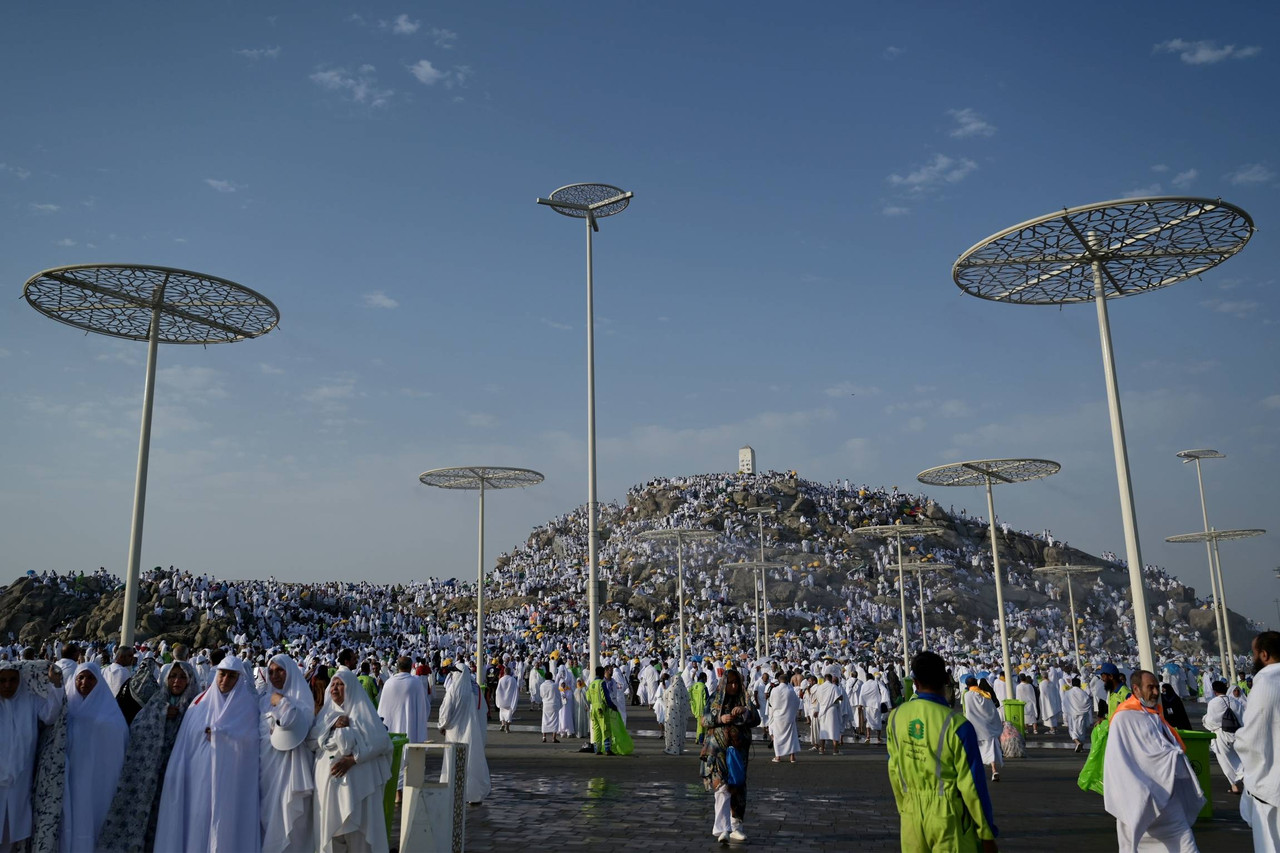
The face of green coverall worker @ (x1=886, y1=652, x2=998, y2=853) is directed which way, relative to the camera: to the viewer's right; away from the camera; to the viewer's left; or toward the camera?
away from the camera

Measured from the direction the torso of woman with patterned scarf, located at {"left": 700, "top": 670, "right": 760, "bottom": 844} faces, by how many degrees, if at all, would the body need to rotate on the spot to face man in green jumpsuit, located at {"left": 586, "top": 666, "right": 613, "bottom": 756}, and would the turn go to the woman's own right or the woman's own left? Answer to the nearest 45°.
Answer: approximately 180°

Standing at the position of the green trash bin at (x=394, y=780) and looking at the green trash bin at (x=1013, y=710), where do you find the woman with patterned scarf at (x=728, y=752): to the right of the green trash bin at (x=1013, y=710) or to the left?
right

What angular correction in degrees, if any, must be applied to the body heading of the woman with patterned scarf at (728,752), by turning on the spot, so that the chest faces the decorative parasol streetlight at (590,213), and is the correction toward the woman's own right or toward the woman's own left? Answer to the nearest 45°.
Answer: approximately 180°

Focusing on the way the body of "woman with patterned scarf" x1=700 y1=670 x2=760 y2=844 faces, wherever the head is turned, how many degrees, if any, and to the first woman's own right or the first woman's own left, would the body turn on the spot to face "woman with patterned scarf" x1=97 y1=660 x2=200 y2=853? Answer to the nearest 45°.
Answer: approximately 45° to the first woman's own right

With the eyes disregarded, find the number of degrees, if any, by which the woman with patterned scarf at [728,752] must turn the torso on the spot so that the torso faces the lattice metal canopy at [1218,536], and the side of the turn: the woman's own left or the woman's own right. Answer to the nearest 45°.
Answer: approximately 135° to the woman's own left

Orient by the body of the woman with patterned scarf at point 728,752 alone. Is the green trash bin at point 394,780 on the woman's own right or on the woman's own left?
on the woman's own right

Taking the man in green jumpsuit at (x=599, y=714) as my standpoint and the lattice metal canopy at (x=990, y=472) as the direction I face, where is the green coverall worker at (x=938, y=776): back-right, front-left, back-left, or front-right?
back-right

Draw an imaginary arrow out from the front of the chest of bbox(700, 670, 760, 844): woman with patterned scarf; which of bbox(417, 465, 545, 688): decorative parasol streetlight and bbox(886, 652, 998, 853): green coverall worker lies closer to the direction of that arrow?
the green coverall worker

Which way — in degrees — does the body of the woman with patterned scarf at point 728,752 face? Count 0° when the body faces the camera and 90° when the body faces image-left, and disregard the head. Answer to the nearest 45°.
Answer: approximately 0°
